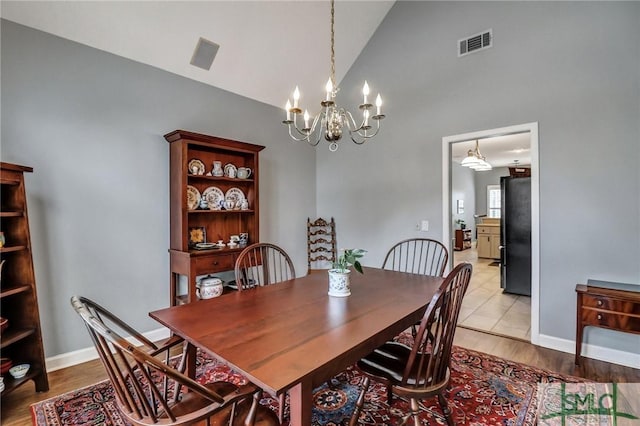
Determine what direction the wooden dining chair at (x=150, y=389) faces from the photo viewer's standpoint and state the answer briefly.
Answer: facing away from the viewer and to the right of the viewer

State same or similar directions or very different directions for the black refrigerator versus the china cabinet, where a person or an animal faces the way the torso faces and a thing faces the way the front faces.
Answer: very different directions

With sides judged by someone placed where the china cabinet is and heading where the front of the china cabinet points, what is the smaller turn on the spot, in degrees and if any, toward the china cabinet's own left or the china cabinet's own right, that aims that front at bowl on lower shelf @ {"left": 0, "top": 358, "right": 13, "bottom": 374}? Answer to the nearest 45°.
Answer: approximately 90° to the china cabinet's own right

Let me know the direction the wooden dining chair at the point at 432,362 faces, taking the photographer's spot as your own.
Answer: facing away from the viewer and to the left of the viewer

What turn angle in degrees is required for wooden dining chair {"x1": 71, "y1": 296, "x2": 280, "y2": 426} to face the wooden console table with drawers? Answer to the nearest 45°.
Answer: approximately 45° to its right

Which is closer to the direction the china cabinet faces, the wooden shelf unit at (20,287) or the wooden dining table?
the wooden dining table

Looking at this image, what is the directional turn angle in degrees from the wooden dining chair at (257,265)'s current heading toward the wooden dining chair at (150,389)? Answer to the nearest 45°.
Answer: approximately 45° to its right

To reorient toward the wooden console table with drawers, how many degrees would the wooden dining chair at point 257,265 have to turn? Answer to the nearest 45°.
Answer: approximately 45° to its left

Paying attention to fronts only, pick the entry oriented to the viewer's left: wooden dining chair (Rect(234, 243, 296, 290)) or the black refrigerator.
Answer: the black refrigerator

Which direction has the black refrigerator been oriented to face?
to the viewer's left

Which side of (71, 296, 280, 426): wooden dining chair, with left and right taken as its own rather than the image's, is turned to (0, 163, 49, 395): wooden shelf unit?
left
